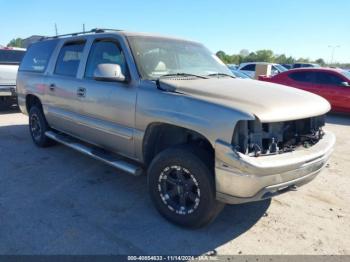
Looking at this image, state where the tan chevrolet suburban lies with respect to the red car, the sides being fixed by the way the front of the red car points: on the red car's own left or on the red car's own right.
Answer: on the red car's own right

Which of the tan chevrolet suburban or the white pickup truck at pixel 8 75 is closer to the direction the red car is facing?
the tan chevrolet suburban

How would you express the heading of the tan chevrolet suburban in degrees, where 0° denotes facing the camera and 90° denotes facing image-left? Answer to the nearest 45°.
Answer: approximately 315°

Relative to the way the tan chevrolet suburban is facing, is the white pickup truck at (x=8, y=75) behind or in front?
behind

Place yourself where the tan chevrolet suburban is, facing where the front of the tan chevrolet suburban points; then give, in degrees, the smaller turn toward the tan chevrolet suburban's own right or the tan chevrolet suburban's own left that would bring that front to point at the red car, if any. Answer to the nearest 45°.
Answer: approximately 90° to the tan chevrolet suburban's own left
